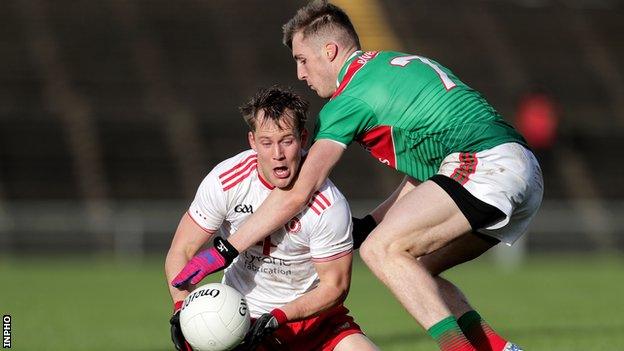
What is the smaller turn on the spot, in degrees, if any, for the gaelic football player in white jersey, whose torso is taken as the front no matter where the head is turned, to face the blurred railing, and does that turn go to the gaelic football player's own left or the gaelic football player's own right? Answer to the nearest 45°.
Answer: approximately 180°

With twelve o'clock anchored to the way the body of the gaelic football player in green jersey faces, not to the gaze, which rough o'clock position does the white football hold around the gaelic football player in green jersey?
The white football is roughly at 11 o'clock from the gaelic football player in green jersey.

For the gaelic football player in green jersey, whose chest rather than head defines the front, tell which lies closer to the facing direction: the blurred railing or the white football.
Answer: the white football

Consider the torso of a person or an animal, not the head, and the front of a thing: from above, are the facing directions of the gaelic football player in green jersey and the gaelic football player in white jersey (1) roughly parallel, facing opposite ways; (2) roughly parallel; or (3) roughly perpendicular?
roughly perpendicular

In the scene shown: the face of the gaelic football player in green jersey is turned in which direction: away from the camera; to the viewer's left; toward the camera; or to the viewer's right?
to the viewer's left

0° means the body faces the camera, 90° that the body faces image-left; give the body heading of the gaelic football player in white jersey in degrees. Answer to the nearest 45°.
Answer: approximately 0°

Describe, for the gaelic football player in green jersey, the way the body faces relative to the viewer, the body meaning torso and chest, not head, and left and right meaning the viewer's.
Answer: facing to the left of the viewer
